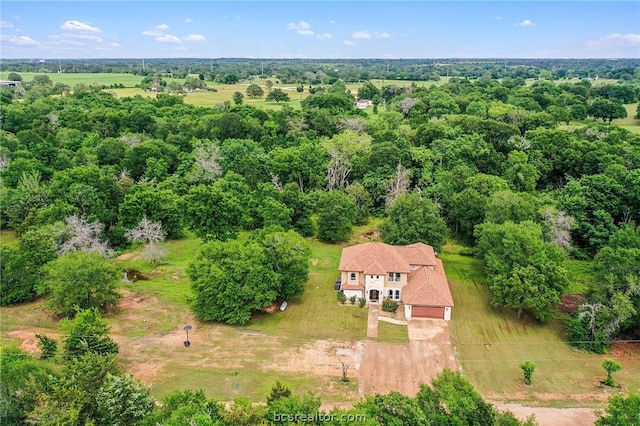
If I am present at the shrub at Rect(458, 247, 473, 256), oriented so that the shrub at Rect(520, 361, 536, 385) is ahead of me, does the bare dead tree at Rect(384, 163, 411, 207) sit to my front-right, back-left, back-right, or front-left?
back-right

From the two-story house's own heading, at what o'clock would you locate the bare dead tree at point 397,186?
The bare dead tree is roughly at 6 o'clock from the two-story house.

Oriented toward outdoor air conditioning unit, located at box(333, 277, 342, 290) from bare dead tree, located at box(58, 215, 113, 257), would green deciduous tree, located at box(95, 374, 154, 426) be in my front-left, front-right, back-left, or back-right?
front-right

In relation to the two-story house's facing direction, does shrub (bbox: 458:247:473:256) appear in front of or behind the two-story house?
behind

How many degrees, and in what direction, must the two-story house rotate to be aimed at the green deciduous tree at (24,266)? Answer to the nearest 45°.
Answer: approximately 90° to its right

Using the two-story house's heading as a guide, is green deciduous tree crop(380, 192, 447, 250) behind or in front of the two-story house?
behind

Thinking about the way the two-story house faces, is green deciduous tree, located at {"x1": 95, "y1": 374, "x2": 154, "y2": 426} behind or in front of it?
in front

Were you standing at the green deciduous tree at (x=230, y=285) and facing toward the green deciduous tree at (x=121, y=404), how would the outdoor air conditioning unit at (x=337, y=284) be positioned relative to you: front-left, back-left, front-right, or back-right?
back-left

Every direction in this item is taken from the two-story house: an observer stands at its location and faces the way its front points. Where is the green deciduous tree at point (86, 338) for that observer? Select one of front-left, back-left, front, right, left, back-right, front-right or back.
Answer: front-right

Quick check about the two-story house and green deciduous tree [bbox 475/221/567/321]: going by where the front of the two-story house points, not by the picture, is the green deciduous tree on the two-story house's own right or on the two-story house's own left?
on the two-story house's own left

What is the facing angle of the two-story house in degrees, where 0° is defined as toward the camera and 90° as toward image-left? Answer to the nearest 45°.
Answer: approximately 0°

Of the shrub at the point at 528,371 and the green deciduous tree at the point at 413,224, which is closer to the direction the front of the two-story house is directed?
the shrub

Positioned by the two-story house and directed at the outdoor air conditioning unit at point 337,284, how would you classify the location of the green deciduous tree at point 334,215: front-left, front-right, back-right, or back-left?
front-right

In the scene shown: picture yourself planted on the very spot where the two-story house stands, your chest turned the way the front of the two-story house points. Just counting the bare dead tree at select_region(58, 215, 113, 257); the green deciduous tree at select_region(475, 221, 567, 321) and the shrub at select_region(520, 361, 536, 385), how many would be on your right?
1
